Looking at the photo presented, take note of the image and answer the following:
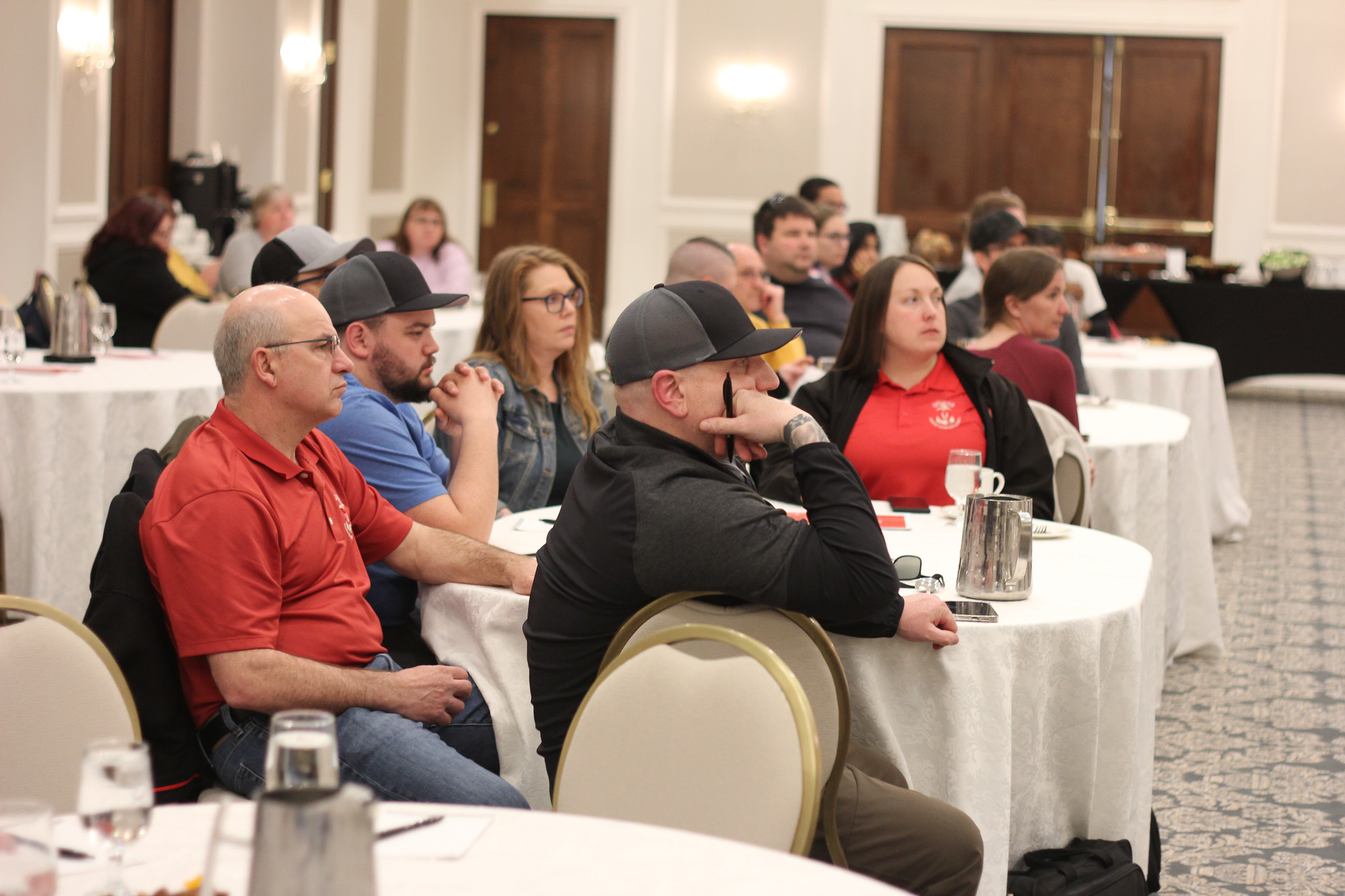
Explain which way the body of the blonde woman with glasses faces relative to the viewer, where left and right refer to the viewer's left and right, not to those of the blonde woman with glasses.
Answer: facing the viewer and to the right of the viewer

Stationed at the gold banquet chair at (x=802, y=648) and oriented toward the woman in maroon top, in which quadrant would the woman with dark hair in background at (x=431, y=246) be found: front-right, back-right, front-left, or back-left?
front-left

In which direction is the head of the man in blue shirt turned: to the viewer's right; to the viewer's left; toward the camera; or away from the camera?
to the viewer's right

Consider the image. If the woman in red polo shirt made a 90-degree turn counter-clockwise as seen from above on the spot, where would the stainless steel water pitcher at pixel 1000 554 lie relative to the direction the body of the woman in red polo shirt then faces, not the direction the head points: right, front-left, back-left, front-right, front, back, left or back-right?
right

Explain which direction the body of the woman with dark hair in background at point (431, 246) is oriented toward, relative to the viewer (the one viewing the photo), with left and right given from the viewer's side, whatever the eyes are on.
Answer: facing the viewer

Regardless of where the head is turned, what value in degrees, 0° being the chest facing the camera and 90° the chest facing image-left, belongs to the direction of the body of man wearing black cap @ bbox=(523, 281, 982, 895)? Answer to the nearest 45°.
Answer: approximately 270°

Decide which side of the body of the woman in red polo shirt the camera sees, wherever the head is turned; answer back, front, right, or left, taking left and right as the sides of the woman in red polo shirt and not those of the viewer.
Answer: front

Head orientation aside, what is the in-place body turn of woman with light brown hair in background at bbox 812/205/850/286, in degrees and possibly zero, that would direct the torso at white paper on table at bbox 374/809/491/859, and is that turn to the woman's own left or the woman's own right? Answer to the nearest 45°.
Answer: approximately 45° to the woman's own right

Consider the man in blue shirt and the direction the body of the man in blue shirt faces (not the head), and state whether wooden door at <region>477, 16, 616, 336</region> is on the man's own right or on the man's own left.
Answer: on the man's own left

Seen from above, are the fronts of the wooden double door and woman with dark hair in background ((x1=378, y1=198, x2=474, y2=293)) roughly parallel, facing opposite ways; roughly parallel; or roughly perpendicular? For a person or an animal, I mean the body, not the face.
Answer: roughly parallel

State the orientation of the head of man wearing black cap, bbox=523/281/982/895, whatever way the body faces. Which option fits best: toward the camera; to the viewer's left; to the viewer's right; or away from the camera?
to the viewer's right

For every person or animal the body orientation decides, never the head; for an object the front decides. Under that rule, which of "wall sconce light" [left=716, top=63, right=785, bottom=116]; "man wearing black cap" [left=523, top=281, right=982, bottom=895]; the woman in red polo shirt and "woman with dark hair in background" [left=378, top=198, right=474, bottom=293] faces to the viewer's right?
the man wearing black cap

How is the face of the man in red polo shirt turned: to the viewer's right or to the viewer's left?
to the viewer's right

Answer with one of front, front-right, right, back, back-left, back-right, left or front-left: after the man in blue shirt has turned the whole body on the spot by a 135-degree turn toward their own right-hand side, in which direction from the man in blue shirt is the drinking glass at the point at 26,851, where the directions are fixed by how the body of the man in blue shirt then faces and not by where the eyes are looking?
front-left
